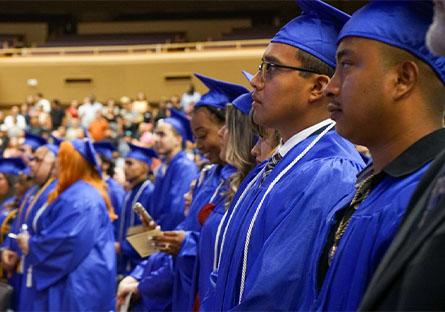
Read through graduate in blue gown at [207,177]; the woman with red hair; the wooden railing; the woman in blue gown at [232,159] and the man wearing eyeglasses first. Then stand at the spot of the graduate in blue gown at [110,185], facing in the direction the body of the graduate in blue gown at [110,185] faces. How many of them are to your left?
4

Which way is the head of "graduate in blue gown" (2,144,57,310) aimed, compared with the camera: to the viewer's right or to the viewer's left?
to the viewer's left

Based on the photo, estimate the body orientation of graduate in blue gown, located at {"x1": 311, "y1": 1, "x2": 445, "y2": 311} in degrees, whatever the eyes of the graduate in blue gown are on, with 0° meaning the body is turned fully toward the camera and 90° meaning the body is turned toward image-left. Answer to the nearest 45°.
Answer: approximately 90°

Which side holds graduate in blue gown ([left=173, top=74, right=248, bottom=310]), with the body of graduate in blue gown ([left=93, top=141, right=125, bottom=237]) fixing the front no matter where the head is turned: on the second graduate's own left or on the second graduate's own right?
on the second graduate's own left

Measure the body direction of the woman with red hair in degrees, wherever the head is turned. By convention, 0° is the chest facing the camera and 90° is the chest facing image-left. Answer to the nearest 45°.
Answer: approximately 90°

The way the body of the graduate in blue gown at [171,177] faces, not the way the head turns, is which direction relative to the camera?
to the viewer's left

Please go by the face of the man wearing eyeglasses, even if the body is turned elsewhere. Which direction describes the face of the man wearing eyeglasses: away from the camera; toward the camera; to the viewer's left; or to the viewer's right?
to the viewer's left

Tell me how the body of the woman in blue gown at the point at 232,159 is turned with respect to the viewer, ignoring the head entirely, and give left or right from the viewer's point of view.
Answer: facing to the left of the viewer

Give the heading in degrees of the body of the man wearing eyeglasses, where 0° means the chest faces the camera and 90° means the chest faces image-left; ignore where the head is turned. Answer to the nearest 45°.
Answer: approximately 90°
